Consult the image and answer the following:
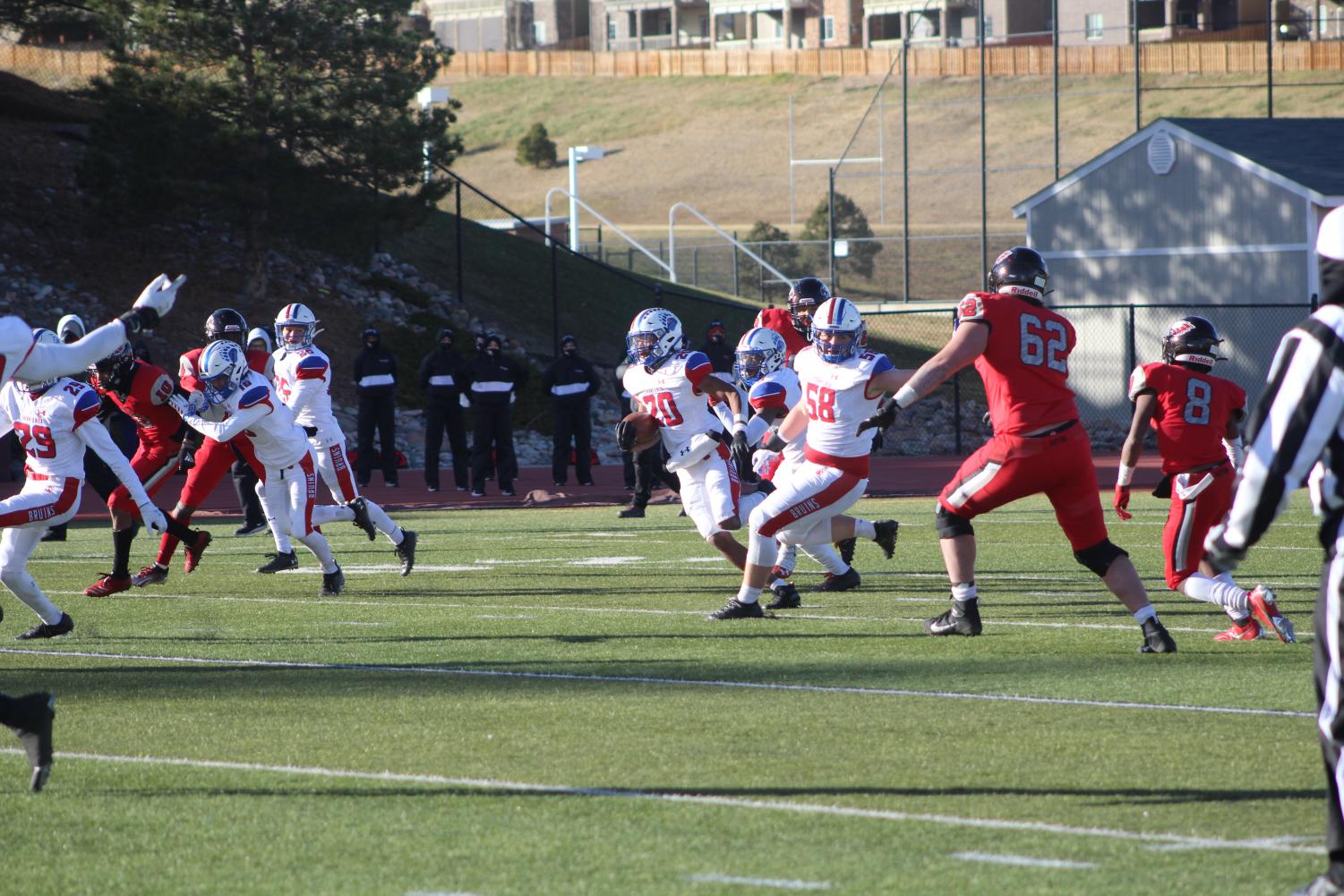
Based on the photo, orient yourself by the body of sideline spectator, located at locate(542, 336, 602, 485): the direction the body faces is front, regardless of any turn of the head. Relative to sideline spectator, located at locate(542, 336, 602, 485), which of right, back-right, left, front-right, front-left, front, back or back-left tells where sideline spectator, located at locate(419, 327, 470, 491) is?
right

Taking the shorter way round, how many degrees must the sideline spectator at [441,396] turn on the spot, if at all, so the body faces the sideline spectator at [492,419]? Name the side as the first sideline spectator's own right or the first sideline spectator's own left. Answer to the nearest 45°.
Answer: approximately 45° to the first sideline spectator's own left

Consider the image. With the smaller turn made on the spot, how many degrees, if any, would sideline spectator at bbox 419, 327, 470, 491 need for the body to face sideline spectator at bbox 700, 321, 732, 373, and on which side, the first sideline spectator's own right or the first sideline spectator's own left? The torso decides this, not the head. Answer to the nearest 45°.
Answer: approximately 90° to the first sideline spectator's own left

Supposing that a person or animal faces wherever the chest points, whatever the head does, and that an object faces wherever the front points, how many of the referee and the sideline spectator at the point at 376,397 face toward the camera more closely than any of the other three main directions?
1

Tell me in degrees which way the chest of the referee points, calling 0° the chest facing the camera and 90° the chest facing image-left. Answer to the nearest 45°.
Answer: approximately 135°

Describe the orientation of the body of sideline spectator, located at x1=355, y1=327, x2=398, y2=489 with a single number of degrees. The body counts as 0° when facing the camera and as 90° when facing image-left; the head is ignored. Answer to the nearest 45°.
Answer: approximately 0°

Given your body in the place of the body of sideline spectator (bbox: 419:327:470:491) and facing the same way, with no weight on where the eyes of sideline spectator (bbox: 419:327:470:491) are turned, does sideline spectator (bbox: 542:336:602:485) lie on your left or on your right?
on your left

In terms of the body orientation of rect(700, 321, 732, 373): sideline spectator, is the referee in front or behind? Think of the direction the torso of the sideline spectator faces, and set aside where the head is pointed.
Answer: in front

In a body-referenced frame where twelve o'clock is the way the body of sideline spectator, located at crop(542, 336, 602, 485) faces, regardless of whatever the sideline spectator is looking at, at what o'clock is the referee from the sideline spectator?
The referee is roughly at 12 o'clock from the sideline spectator.

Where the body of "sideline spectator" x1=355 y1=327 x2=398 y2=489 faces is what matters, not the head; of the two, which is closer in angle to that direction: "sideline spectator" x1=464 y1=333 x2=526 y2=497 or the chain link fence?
the sideline spectator
